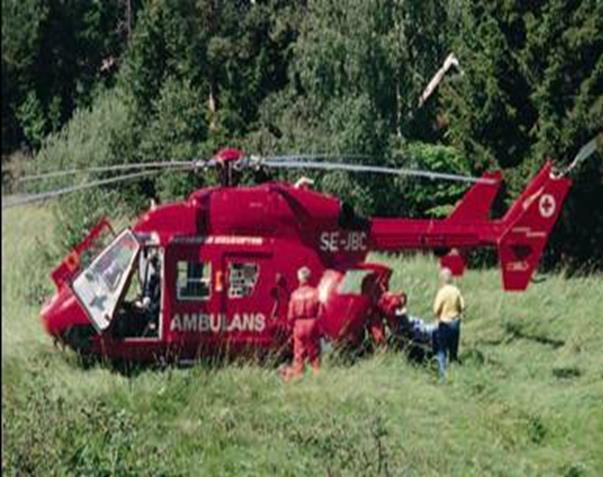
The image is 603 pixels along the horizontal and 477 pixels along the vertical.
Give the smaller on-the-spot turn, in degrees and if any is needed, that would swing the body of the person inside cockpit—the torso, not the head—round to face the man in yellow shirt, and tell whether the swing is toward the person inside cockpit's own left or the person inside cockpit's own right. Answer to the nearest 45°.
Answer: approximately 180°

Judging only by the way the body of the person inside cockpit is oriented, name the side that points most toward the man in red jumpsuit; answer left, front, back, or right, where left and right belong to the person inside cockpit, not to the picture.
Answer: back

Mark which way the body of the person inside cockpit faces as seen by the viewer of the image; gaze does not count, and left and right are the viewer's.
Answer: facing to the left of the viewer
